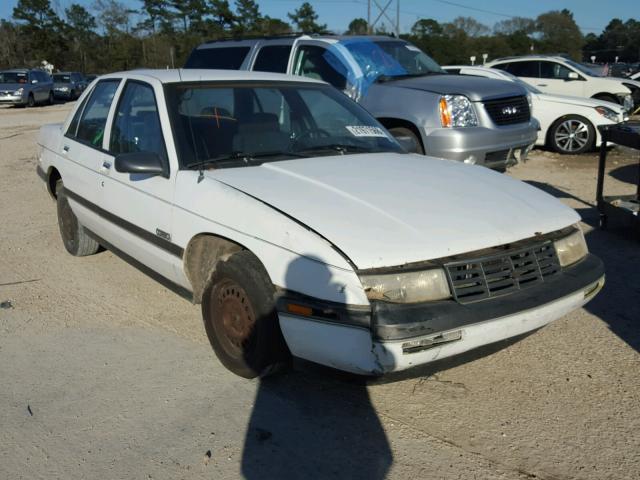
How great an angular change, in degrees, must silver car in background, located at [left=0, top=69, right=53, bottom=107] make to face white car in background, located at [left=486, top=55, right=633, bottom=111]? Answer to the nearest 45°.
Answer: approximately 90° to its left

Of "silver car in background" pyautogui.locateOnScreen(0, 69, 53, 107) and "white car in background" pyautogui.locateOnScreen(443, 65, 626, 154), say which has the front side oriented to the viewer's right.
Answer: the white car in background

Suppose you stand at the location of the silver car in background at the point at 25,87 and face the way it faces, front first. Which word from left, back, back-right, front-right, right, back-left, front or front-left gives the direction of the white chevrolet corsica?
front-left

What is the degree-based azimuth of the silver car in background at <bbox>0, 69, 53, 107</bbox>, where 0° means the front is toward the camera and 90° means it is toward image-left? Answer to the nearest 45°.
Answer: approximately 45°

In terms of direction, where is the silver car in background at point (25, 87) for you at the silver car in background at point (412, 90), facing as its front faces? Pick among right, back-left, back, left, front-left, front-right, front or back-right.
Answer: back

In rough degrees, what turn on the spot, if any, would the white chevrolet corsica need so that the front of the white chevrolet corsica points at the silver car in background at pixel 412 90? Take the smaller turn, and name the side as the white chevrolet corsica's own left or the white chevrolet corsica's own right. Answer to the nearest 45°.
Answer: approximately 135° to the white chevrolet corsica's own left

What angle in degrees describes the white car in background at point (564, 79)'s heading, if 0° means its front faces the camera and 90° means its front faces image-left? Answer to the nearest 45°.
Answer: approximately 270°

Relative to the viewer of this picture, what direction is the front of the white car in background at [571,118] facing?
facing to the right of the viewer

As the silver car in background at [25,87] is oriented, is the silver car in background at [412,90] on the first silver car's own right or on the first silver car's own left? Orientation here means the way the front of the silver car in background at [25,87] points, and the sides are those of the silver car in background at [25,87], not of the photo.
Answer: on the first silver car's own left

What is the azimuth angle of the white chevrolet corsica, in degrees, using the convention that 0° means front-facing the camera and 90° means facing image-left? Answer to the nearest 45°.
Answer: approximately 315°

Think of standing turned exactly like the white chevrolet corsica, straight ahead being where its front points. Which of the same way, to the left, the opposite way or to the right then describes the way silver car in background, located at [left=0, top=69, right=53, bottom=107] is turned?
to the right

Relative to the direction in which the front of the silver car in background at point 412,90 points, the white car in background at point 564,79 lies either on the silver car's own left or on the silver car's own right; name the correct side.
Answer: on the silver car's own left

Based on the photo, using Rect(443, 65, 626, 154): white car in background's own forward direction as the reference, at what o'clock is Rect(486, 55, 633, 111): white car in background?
Rect(486, 55, 633, 111): white car in background is roughly at 9 o'clock from Rect(443, 65, 626, 154): white car in background.

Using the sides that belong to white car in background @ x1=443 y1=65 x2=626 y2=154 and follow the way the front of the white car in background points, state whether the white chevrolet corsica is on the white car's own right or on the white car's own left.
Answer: on the white car's own right

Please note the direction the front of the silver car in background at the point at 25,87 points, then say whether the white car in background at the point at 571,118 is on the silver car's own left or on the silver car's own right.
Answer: on the silver car's own left

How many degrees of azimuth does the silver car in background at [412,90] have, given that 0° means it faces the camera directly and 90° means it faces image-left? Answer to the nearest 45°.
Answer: approximately 315°

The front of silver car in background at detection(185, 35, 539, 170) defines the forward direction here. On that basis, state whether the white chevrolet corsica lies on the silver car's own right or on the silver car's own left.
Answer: on the silver car's own right
